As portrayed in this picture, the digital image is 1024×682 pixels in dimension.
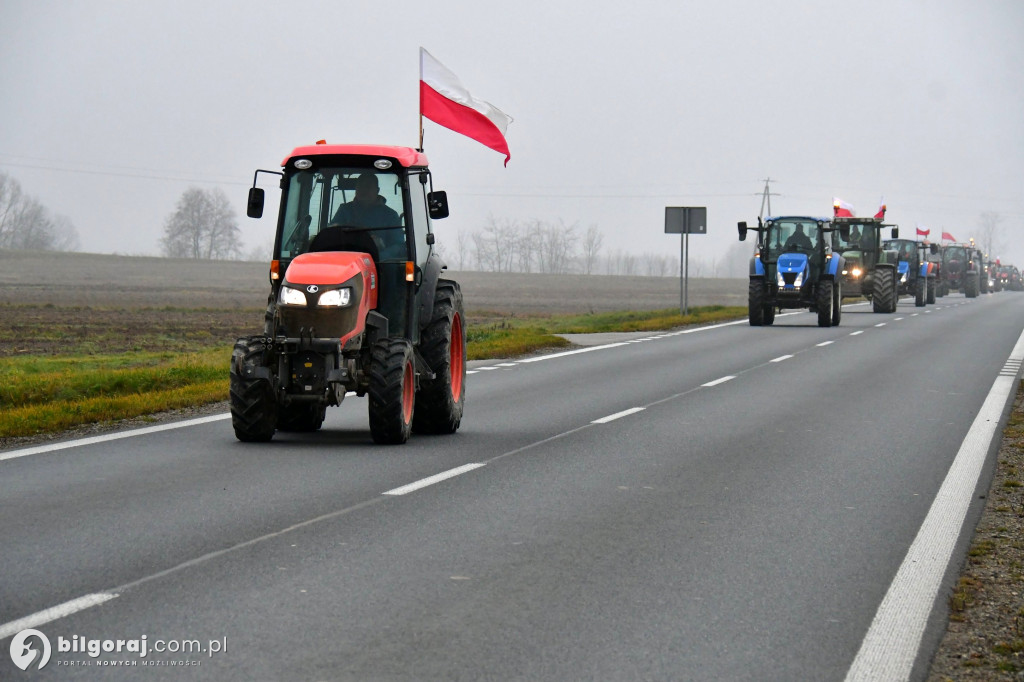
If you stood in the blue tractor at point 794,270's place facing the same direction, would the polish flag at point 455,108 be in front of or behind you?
in front

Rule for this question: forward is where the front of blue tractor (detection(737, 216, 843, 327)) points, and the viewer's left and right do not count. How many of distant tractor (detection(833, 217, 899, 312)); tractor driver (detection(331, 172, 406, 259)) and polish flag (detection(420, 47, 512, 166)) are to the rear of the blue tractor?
1

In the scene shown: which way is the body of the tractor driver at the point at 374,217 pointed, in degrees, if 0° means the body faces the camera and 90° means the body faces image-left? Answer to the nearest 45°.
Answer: approximately 0°

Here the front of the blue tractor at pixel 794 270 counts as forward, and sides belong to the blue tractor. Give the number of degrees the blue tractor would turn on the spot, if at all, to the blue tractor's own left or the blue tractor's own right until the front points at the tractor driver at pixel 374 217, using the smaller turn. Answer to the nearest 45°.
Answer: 0° — it already faces them

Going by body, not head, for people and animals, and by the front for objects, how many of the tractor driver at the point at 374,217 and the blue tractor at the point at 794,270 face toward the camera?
2

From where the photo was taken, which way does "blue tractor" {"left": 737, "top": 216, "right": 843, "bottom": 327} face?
toward the camera

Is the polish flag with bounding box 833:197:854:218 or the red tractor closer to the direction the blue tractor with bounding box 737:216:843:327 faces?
the red tractor

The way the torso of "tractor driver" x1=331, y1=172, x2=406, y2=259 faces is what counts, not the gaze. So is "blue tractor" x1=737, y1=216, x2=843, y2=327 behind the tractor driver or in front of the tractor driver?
behind

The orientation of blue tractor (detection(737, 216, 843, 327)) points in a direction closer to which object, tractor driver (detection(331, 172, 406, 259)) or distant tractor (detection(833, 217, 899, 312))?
the tractor driver

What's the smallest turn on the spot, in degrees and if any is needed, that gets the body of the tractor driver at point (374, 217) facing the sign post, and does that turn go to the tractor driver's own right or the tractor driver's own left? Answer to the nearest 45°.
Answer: approximately 180°

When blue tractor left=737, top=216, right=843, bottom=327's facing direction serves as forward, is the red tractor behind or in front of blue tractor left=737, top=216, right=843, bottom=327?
in front
